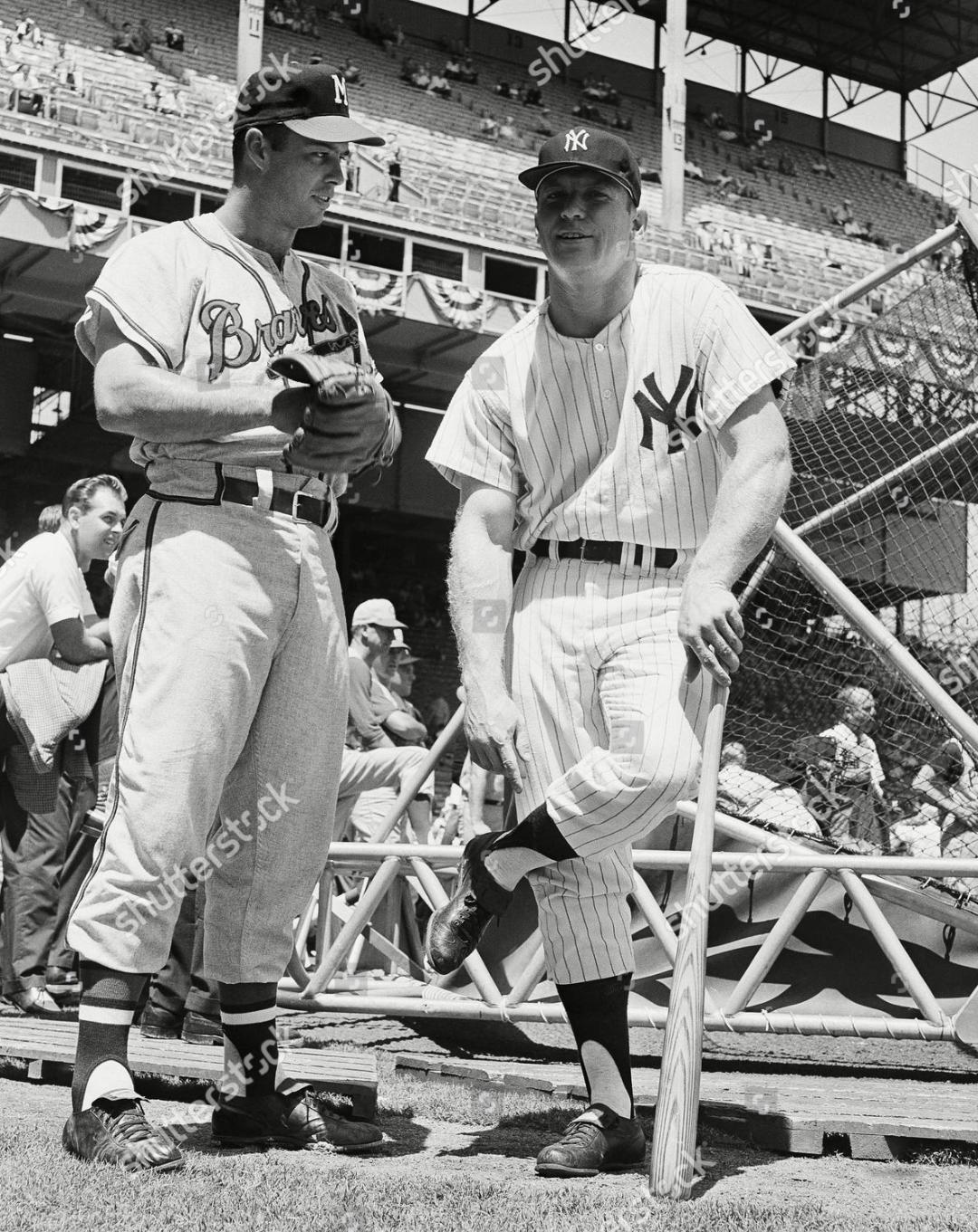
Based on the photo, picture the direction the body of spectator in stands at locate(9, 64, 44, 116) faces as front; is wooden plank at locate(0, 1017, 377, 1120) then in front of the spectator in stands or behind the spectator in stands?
in front

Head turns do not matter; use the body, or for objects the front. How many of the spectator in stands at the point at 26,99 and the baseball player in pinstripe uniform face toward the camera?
2

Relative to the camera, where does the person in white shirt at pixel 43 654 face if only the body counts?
to the viewer's right

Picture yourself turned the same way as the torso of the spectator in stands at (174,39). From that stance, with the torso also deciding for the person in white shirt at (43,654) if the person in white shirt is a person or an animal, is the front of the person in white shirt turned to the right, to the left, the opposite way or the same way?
to the left

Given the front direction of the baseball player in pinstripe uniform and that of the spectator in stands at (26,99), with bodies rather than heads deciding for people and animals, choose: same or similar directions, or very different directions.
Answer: same or similar directions

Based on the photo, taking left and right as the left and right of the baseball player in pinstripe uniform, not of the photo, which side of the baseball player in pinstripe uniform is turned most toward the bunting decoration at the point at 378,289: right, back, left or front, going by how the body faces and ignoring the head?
back

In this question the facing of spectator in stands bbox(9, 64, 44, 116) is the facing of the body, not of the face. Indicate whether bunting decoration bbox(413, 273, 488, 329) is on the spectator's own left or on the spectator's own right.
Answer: on the spectator's own left

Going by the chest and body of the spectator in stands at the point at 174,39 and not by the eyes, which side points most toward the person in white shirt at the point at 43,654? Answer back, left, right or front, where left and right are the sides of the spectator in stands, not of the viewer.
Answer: front

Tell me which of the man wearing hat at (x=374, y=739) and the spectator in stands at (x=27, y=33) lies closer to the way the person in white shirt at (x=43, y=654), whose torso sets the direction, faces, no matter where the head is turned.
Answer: the man wearing hat

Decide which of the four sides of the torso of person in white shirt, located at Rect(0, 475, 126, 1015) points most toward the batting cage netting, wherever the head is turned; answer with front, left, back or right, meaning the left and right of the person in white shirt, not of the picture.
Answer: front

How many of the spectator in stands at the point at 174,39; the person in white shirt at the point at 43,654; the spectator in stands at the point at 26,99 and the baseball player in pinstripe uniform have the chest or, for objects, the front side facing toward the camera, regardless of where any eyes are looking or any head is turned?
3

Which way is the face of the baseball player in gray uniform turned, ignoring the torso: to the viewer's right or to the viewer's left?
to the viewer's right

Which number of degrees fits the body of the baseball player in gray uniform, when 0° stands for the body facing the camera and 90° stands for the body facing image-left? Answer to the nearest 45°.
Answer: approximately 315°

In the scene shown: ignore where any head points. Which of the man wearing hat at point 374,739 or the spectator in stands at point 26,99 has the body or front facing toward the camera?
the spectator in stands

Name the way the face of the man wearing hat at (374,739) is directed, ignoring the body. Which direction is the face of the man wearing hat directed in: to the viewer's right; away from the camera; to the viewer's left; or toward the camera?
to the viewer's right

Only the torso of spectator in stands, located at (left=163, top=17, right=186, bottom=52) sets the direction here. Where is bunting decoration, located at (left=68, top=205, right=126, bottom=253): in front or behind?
in front

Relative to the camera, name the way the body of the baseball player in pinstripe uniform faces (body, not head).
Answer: toward the camera

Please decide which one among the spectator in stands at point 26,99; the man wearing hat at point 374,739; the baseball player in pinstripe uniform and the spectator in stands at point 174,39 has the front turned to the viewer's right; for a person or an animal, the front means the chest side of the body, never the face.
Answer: the man wearing hat

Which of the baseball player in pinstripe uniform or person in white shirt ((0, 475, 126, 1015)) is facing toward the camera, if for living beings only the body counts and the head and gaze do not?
the baseball player in pinstripe uniform
